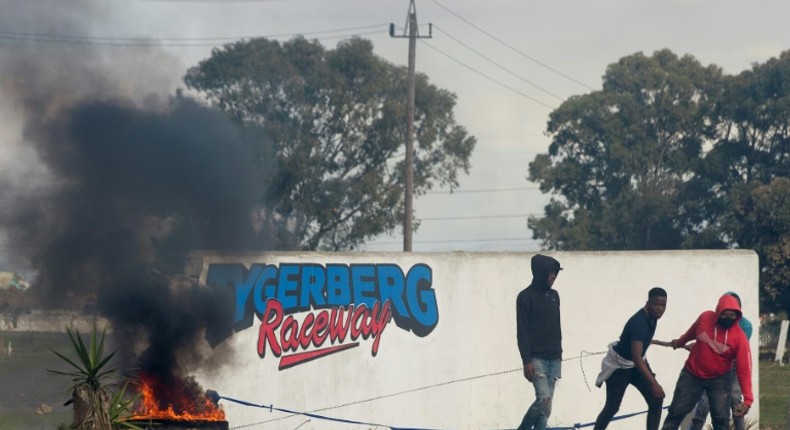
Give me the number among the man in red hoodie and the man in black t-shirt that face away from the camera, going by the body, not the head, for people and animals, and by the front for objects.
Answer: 0

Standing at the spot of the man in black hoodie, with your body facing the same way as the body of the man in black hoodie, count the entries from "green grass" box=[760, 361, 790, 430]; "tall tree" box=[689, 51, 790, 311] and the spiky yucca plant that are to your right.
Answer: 1

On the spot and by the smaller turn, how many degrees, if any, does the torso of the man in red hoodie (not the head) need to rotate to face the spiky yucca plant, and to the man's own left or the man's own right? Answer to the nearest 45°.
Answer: approximately 45° to the man's own right

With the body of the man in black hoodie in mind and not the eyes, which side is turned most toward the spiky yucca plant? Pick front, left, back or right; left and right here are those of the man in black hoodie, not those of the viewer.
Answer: right

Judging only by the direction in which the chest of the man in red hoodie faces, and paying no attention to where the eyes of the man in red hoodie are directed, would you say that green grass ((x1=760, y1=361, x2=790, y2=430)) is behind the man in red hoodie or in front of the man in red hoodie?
behind
